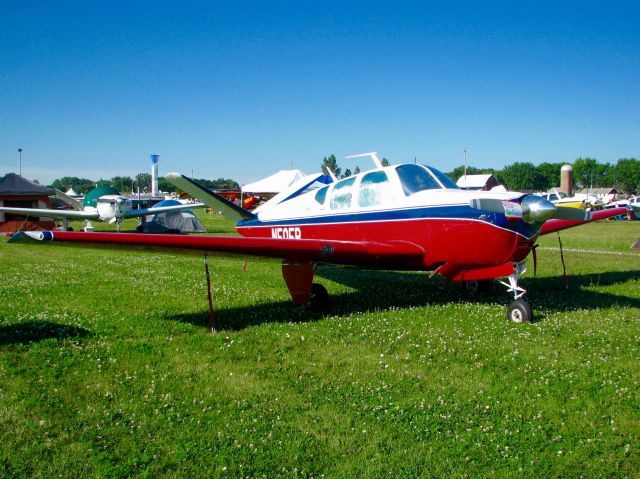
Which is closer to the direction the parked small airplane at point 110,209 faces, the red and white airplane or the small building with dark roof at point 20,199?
the red and white airplane

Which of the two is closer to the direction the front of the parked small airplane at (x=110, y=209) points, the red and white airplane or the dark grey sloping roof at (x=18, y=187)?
the red and white airplane

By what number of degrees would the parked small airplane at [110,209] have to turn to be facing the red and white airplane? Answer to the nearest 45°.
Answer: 0° — it already faces it

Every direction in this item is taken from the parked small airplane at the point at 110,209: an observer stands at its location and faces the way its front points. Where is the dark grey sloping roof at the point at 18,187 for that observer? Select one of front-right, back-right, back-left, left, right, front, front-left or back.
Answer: back-right

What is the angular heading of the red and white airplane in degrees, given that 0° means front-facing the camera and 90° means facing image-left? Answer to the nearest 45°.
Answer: approximately 315°

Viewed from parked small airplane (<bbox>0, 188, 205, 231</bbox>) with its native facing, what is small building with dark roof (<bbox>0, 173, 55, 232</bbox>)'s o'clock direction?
The small building with dark roof is roughly at 4 o'clock from the parked small airplane.

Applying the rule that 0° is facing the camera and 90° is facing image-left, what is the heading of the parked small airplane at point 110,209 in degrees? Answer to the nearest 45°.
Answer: approximately 0°

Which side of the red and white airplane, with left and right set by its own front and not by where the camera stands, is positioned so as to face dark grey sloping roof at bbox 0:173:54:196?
back

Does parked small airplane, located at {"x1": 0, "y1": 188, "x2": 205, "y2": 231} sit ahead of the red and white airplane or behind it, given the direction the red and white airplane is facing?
behind

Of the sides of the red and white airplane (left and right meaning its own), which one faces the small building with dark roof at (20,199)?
back
